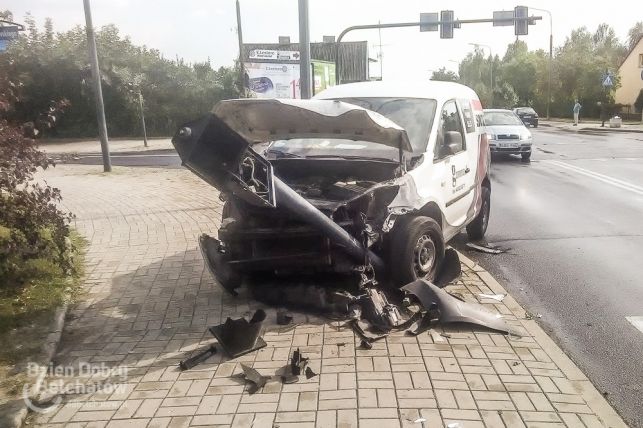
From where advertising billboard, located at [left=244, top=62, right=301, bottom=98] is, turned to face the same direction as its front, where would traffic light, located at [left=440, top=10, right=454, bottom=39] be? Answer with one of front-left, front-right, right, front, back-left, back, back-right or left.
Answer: front-left

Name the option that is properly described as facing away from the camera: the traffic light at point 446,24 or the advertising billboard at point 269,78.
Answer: the traffic light

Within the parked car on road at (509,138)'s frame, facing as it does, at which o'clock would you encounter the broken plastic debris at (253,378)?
The broken plastic debris is roughly at 12 o'clock from the parked car on road.

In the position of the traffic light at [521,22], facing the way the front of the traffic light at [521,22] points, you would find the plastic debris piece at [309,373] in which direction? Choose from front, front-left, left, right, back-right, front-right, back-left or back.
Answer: back

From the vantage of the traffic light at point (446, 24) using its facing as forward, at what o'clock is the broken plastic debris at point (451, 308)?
The broken plastic debris is roughly at 6 o'clock from the traffic light.

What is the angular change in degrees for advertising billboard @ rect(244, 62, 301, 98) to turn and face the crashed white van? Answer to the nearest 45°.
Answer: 0° — it already faces it

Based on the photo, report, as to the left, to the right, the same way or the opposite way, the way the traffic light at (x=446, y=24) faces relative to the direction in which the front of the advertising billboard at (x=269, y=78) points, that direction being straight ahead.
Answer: the opposite way

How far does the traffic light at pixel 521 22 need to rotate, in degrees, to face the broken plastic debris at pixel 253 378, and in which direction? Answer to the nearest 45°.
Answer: approximately 180°

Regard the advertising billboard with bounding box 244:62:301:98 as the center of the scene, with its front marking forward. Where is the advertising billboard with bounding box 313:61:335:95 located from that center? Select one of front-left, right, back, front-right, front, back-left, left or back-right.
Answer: left

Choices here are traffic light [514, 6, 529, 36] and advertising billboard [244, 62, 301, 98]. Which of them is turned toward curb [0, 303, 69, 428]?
the advertising billboard

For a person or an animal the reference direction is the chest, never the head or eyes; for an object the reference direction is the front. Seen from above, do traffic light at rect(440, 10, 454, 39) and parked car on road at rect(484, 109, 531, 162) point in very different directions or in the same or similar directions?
very different directions

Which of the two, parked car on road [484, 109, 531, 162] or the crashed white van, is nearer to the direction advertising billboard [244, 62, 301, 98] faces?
the crashed white van
